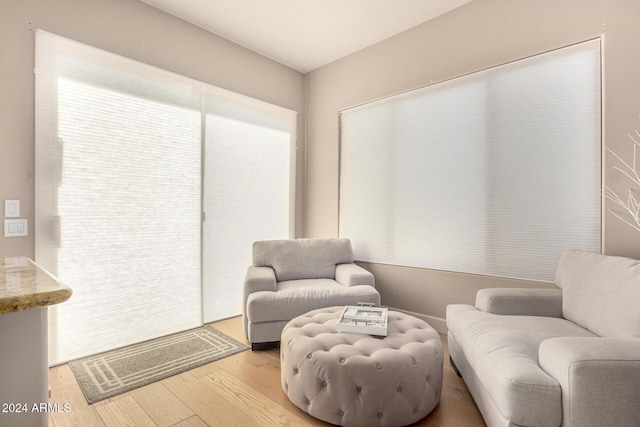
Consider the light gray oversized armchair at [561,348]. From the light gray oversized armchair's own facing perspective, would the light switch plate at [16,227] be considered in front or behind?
in front

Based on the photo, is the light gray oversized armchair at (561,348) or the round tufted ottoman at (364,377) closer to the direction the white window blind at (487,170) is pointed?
the round tufted ottoman

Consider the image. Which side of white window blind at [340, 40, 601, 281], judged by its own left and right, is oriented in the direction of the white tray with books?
front

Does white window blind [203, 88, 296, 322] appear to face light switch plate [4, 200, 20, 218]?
no

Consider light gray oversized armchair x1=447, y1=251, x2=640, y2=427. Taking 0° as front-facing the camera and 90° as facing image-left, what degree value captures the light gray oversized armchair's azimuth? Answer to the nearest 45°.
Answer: approximately 45°

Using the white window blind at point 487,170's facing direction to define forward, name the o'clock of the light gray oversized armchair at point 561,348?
The light gray oversized armchair is roughly at 10 o'clock from the white window blind.

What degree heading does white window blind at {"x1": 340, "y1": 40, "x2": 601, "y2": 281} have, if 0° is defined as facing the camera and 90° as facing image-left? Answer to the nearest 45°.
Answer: approximately 45°

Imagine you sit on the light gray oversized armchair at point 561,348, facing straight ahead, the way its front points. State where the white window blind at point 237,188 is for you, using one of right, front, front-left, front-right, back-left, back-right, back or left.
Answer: front-right

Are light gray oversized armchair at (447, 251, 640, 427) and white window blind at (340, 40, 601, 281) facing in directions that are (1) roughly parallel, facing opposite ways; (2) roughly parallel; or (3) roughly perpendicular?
roughly parallel

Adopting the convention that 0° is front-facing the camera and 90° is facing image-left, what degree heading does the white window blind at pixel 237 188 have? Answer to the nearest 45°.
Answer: approximately 315°

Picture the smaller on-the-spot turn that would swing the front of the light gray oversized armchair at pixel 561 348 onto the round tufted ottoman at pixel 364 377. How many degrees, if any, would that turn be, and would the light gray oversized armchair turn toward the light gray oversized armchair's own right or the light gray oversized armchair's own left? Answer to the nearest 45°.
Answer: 0° — it already faces it

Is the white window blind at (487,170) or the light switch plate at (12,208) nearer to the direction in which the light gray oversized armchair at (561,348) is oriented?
the light switch plate

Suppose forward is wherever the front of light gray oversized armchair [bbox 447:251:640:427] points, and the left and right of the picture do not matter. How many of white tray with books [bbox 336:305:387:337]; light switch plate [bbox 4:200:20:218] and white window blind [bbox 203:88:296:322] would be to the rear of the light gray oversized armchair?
0

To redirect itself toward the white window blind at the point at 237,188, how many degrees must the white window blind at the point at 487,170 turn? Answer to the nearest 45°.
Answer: approximately 45° to its right

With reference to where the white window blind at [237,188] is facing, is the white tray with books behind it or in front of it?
in front

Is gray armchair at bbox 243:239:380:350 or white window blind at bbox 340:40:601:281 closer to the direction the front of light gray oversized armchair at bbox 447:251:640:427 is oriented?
the gray armchair

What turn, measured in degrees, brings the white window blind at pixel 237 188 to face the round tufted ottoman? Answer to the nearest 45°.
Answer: approximately 45° to its right
